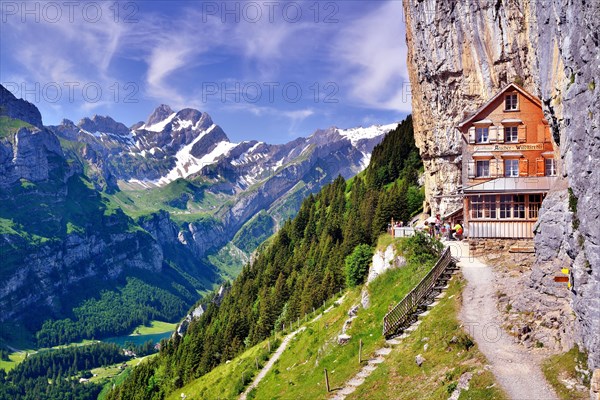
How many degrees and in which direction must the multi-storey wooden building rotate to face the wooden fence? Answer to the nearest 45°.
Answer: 0° — it already faces it

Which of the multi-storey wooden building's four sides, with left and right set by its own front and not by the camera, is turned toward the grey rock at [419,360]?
front

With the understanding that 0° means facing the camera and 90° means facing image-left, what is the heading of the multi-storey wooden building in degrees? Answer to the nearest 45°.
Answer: approximately 0°
